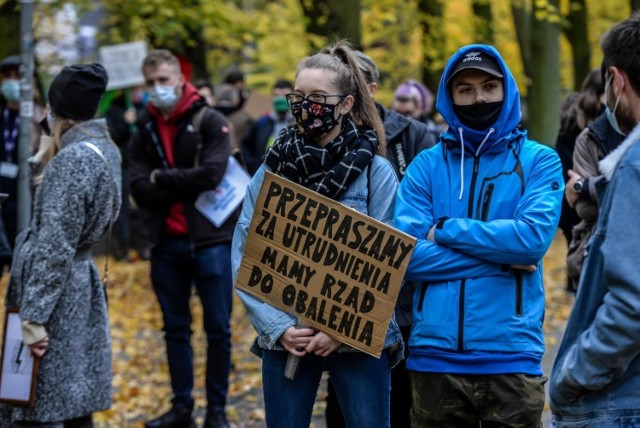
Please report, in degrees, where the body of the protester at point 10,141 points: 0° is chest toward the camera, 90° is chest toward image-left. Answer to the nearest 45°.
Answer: approximately 0°

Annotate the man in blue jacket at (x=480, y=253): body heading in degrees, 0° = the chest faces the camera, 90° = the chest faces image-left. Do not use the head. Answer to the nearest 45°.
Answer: approximately 0°

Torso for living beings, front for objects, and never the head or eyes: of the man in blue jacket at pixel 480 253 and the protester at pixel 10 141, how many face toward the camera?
2

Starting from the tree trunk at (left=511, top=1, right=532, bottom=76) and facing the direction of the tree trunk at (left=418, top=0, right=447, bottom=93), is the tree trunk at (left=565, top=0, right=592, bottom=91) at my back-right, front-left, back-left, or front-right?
back-left

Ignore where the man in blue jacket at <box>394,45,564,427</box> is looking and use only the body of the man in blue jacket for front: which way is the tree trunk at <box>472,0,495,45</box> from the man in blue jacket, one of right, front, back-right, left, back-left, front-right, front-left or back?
back

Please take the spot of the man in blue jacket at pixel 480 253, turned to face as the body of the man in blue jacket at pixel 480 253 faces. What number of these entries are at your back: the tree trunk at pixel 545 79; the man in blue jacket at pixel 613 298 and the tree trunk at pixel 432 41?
2

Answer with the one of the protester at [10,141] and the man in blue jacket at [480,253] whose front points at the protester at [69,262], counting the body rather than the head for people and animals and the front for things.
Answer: the protester at [10,141]

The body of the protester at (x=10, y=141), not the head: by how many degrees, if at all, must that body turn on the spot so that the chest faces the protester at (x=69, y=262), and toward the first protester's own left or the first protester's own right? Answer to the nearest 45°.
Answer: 0° — they already face them
